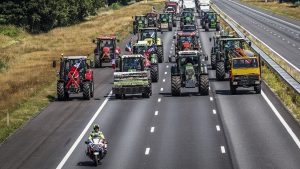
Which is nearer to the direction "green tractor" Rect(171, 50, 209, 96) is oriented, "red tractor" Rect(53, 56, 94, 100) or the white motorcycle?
the white motorcycle

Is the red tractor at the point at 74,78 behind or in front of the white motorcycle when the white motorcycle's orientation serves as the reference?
behind

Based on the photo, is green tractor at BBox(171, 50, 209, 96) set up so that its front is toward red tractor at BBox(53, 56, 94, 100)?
no

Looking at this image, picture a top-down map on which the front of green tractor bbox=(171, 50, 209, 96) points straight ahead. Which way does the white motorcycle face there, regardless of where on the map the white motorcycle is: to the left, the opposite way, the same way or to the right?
the same way

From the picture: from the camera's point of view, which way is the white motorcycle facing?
toward the camera

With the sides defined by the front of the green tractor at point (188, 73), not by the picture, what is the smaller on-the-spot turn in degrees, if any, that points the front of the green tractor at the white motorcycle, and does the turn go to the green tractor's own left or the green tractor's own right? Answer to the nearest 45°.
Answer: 0° — it already faces it

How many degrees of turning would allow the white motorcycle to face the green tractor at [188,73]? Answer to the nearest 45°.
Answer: approximately 180°

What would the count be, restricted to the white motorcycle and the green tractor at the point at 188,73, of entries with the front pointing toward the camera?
2
